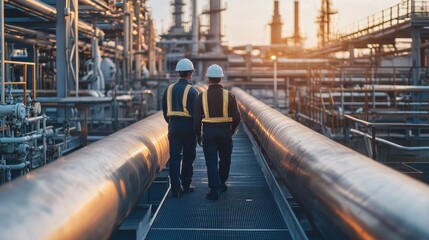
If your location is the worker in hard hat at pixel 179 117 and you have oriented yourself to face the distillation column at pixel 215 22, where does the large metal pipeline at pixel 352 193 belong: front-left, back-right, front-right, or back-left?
back-right

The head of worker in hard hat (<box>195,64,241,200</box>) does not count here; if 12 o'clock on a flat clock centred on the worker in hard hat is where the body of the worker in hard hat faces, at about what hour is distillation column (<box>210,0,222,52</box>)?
The distillation column is roughly at 12 o'clock from the worker in hard hat.

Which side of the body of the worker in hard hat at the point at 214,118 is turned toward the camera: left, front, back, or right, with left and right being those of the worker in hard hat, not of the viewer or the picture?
back

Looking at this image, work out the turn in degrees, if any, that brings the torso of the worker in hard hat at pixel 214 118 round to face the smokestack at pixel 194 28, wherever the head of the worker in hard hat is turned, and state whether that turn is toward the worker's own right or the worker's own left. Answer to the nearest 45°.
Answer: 0° — they already face it

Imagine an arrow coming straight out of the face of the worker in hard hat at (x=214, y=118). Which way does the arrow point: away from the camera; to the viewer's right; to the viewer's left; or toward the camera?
away from the camera

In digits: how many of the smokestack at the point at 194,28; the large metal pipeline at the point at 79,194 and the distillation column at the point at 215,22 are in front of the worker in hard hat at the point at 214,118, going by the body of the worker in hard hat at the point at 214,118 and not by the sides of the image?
2
